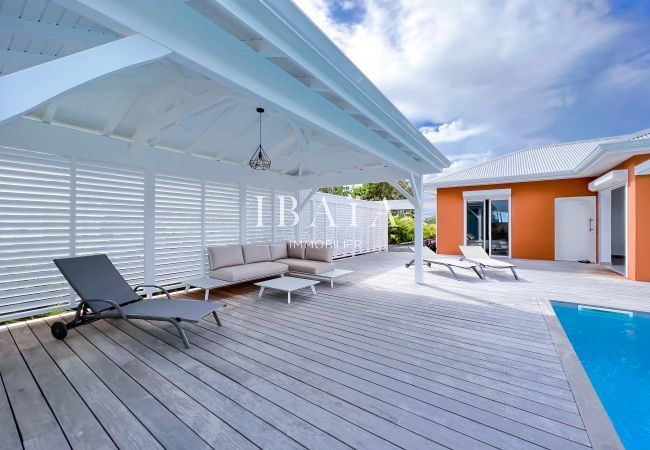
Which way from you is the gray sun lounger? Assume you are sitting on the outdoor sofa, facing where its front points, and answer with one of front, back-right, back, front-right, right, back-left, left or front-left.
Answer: right

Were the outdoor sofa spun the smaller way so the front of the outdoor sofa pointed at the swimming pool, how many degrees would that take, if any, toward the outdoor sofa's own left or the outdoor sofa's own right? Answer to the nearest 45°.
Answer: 0° — it already faces it

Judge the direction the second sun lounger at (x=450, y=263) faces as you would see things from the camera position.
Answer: facing the viewer and to the right of the viewer

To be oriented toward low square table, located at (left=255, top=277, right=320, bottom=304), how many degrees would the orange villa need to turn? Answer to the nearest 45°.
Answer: approximately 45° to its right

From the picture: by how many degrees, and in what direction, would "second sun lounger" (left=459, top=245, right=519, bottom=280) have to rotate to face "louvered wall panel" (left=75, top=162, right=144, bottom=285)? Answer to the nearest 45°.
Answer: approximately 90° to its right

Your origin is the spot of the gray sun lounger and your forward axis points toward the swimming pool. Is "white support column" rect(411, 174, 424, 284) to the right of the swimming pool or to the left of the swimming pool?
left

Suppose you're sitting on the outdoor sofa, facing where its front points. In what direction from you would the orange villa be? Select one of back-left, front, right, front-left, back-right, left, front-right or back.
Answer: front-left

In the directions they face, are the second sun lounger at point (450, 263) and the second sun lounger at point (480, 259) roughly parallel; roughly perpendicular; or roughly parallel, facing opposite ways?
roughly parallel

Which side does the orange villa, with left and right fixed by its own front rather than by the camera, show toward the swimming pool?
front

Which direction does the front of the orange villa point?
toward the camera

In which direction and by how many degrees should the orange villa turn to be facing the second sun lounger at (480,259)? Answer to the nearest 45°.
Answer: approximately 45° to its right
